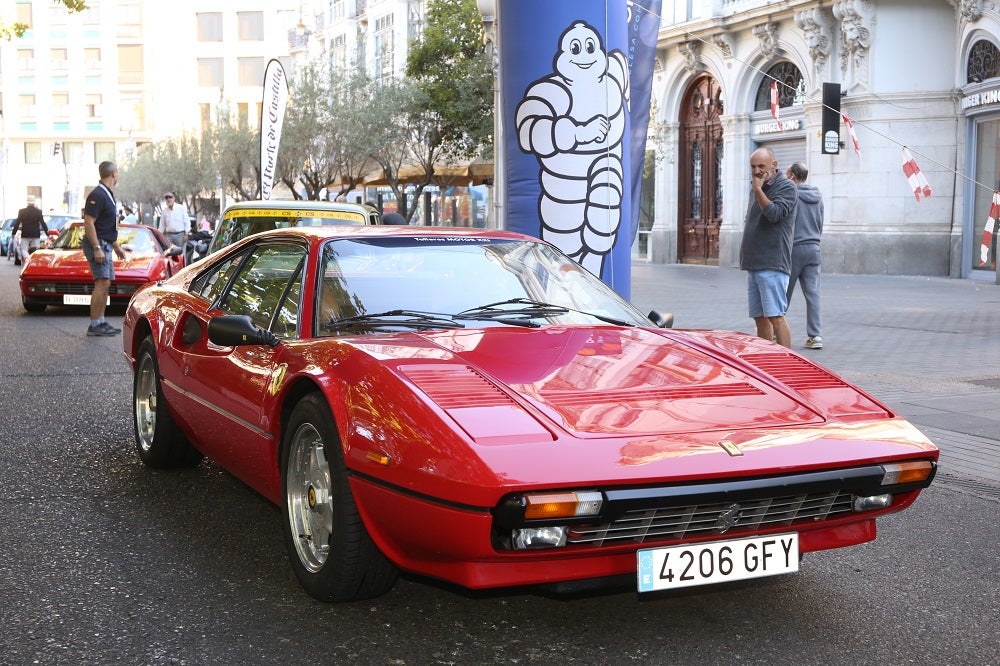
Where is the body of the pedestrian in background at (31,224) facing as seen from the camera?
away from the camera

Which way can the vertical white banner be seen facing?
toward the camera

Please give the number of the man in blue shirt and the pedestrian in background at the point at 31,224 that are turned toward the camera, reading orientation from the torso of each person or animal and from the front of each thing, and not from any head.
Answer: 0

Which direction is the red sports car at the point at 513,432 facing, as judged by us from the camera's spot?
facing the viewer and to the right of the viewer

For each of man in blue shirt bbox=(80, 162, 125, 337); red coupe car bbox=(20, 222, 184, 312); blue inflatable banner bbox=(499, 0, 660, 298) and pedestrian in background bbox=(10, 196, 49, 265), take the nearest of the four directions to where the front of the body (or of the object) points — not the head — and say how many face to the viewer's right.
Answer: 1

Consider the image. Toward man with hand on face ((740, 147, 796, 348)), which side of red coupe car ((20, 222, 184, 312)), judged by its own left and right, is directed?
left

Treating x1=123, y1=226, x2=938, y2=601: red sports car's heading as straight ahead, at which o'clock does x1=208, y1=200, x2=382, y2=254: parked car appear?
The parked car is roughly at 7 o'clock from the red sports car.

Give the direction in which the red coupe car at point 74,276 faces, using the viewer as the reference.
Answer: facing the viewer and to the left of the viewer

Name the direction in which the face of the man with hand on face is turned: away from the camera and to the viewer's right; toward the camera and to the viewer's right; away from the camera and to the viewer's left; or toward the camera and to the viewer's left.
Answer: toward the camera and to the viewer's left

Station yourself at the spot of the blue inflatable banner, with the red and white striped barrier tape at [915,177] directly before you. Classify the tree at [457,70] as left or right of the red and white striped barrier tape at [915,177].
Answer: left

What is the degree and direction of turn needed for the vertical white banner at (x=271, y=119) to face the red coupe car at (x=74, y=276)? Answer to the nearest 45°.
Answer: approximately 45° to its right

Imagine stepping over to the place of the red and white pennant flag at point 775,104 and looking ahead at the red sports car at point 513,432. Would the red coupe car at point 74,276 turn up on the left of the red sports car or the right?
right

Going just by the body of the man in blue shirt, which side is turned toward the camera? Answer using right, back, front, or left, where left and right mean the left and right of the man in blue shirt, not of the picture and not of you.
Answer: right

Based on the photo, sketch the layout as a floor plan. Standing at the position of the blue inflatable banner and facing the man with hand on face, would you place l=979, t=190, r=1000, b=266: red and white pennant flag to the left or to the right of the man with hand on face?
left

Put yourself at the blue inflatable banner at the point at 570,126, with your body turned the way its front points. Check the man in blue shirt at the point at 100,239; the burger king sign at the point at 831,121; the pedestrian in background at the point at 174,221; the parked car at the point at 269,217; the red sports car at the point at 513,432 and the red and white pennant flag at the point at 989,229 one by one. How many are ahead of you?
1

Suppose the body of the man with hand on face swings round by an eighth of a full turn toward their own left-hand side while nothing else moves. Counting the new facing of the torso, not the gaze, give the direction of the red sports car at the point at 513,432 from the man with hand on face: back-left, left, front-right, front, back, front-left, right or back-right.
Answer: front
